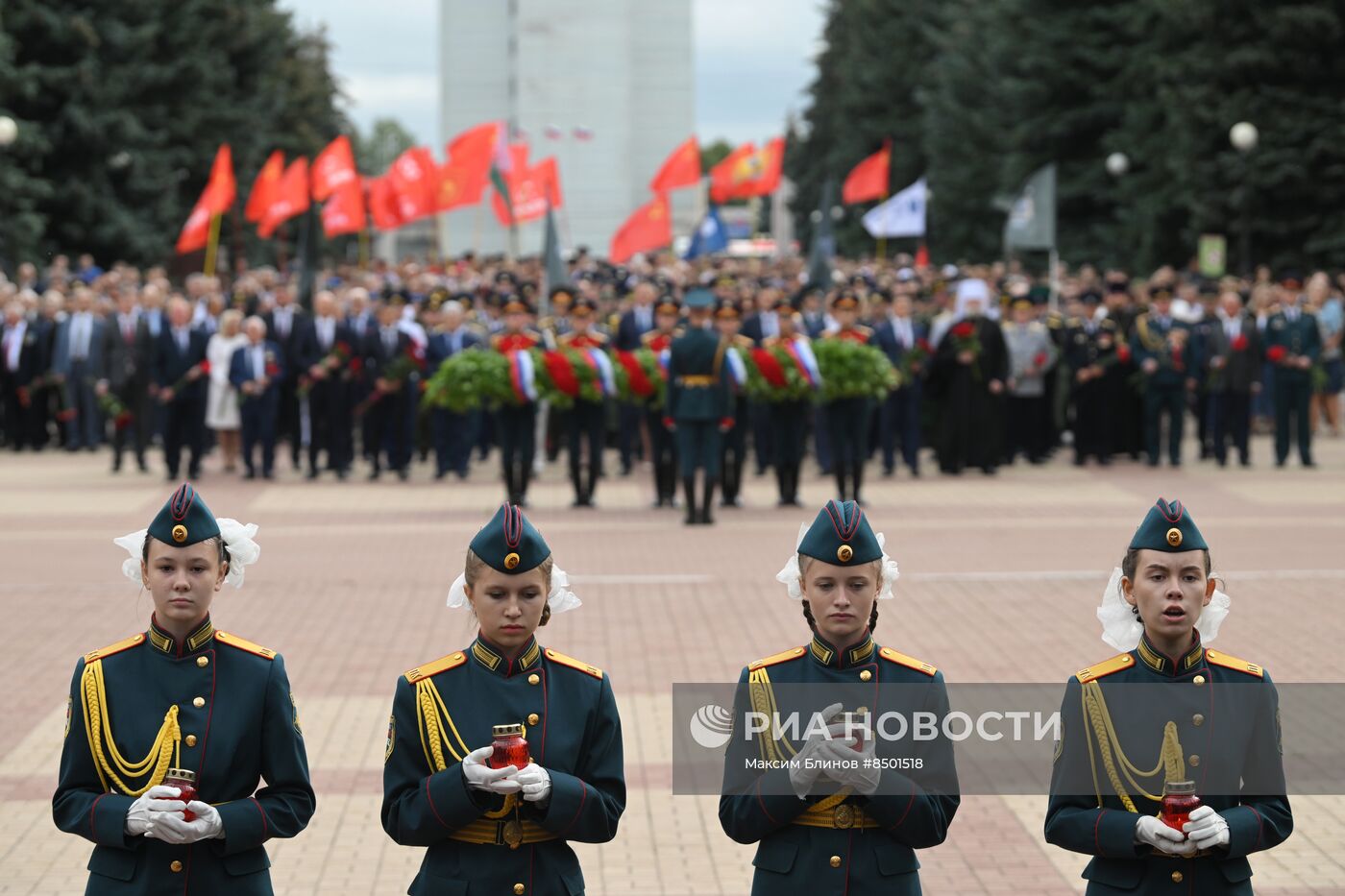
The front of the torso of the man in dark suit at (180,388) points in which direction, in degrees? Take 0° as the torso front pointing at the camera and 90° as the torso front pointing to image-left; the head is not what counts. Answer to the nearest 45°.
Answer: approximately 0°

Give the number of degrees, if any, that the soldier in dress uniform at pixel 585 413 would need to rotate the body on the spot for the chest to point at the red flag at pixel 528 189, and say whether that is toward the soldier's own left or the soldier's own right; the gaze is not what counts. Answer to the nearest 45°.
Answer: approximately 180°

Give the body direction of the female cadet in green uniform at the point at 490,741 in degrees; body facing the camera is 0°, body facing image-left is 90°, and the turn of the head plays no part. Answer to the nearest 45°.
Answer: approximately 0°

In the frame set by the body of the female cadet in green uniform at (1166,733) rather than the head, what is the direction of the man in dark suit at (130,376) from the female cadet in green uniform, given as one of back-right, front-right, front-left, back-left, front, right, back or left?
back-right

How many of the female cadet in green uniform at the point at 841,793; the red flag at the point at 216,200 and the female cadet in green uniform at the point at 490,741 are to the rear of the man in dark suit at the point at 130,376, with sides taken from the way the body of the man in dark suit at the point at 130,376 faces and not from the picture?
1

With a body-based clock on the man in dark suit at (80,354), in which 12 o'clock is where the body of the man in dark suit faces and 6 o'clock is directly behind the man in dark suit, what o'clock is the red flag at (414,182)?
The red flag is roughly at 7 o'clock from the man in dark suit.

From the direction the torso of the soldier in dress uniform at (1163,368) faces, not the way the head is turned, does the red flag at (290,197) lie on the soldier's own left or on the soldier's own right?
on the soldier's own right

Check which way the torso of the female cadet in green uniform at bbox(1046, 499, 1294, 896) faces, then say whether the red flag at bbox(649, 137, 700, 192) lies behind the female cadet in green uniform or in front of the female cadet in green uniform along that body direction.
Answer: behind
